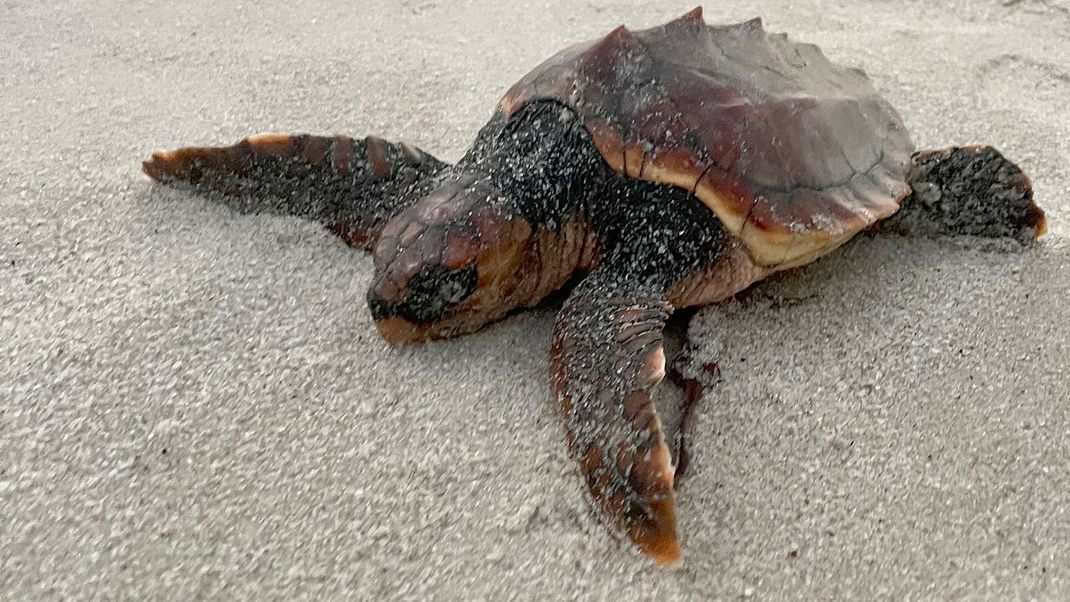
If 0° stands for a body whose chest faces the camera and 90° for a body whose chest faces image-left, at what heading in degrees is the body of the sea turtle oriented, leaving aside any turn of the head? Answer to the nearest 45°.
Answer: approximately 45°
